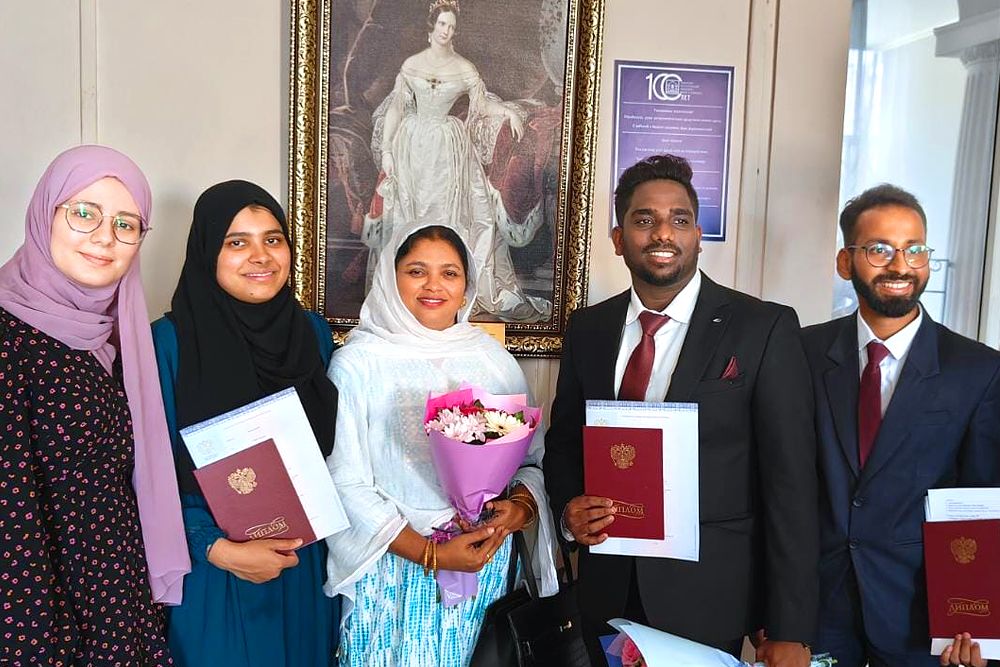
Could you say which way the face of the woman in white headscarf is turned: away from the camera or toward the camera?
toward the camera

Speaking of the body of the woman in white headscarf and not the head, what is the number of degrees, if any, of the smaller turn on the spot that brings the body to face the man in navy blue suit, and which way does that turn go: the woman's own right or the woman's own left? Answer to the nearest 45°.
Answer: approximately 90° to the woman's own left

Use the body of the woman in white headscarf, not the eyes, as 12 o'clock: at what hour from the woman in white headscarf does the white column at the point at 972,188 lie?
The white column is roughly at 8 o'clock from the woman in white headscarf.

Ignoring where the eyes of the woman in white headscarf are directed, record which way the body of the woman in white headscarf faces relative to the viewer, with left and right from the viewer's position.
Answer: facing the viewer

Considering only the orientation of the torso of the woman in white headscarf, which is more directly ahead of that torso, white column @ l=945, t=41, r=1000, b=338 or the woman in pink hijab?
the woman in pink hijab

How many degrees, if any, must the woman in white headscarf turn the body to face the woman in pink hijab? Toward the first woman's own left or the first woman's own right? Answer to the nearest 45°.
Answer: approximately 45° to the first woman's own right

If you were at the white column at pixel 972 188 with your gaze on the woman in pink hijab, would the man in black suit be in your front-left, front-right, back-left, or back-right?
front-left

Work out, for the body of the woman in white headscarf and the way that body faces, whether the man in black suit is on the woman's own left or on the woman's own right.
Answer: on the woman's own left
